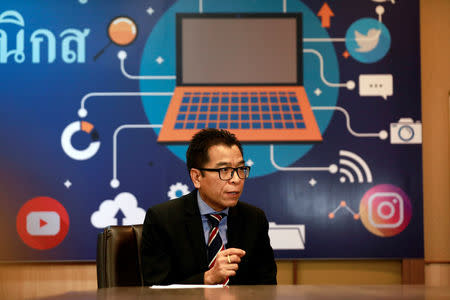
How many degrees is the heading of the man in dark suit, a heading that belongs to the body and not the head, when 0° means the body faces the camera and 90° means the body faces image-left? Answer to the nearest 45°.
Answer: approximately 315°

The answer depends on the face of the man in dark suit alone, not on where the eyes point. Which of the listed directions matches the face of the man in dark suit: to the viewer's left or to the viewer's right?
to the viewer's right
